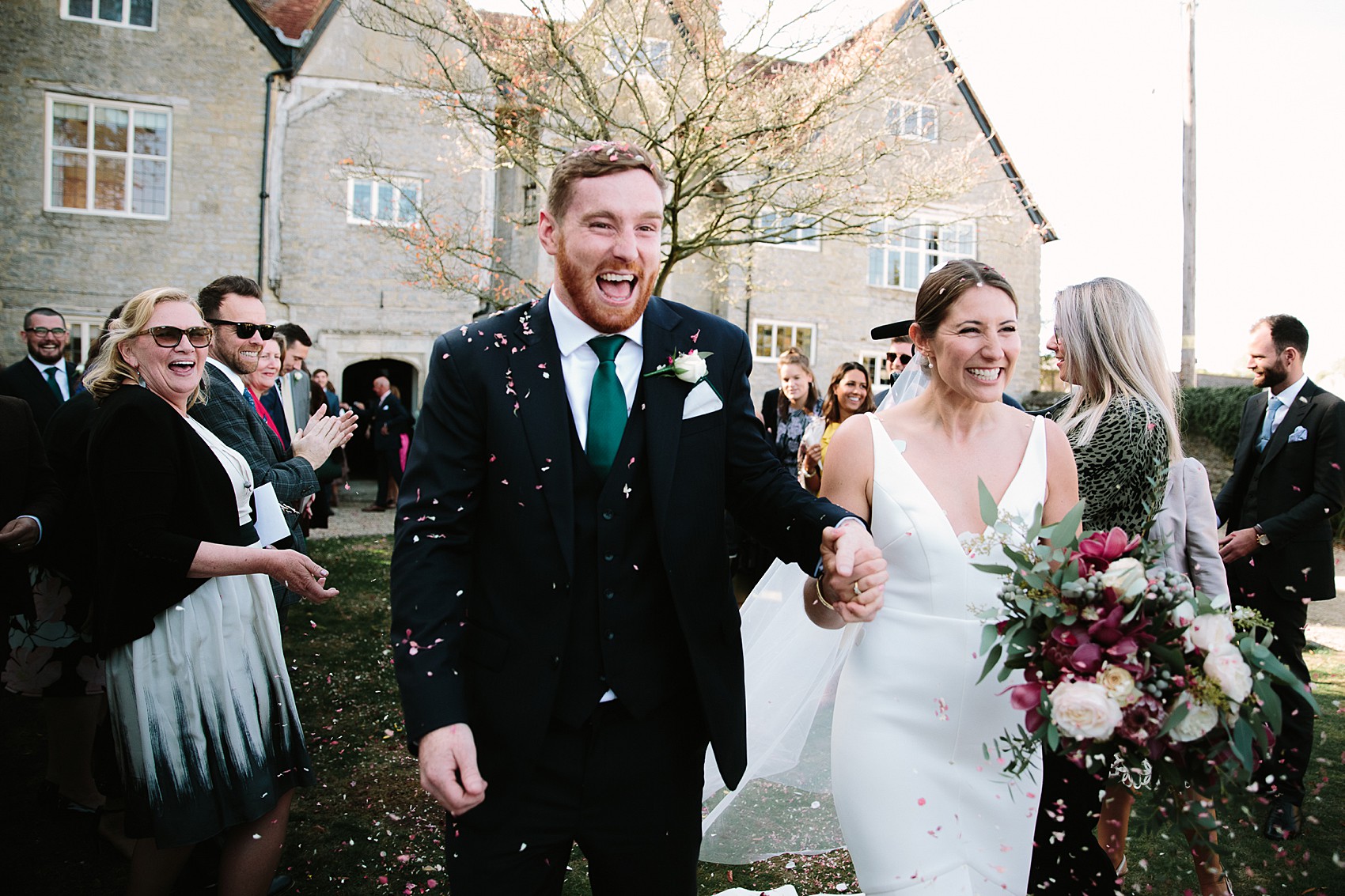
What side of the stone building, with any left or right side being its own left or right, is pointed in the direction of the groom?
front

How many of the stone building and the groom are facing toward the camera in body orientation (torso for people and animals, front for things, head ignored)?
2

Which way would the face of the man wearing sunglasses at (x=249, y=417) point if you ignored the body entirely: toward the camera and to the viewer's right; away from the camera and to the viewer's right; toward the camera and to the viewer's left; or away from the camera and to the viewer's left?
toward the camera and to the viewer's right

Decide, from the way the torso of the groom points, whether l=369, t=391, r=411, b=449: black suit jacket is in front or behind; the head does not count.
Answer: behind

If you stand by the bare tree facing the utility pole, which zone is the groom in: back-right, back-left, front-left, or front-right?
back-right

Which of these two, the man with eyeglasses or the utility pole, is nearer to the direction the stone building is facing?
the man with eyeglasses

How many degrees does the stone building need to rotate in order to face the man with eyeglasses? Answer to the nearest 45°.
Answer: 0° — it already faces them

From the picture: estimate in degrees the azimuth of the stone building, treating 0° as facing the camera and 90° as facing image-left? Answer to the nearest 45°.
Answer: approximately 0°

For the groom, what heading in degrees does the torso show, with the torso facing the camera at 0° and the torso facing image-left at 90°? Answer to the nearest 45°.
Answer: approximately 0°

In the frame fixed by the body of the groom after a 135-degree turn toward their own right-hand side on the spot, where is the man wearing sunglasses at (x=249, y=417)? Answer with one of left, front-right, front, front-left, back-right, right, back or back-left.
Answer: front
